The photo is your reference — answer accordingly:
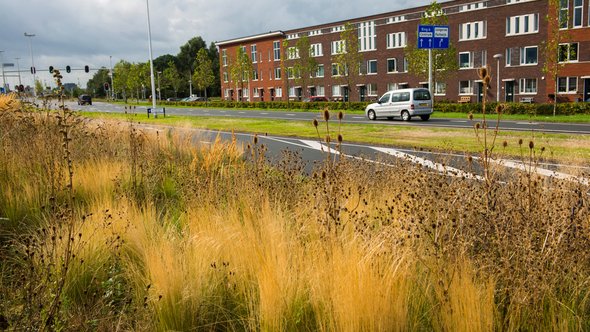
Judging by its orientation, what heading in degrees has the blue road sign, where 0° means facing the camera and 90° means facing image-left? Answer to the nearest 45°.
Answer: approximately 0°

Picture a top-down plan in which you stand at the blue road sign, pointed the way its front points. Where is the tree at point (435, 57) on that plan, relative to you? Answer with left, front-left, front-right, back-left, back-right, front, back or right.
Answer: back

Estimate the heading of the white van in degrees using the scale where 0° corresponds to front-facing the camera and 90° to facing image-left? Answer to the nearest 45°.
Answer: approximately 135°

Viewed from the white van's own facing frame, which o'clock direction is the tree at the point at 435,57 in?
The tree is roughly at 2 o'clock from the white van.

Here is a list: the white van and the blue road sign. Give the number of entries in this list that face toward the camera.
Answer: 1
